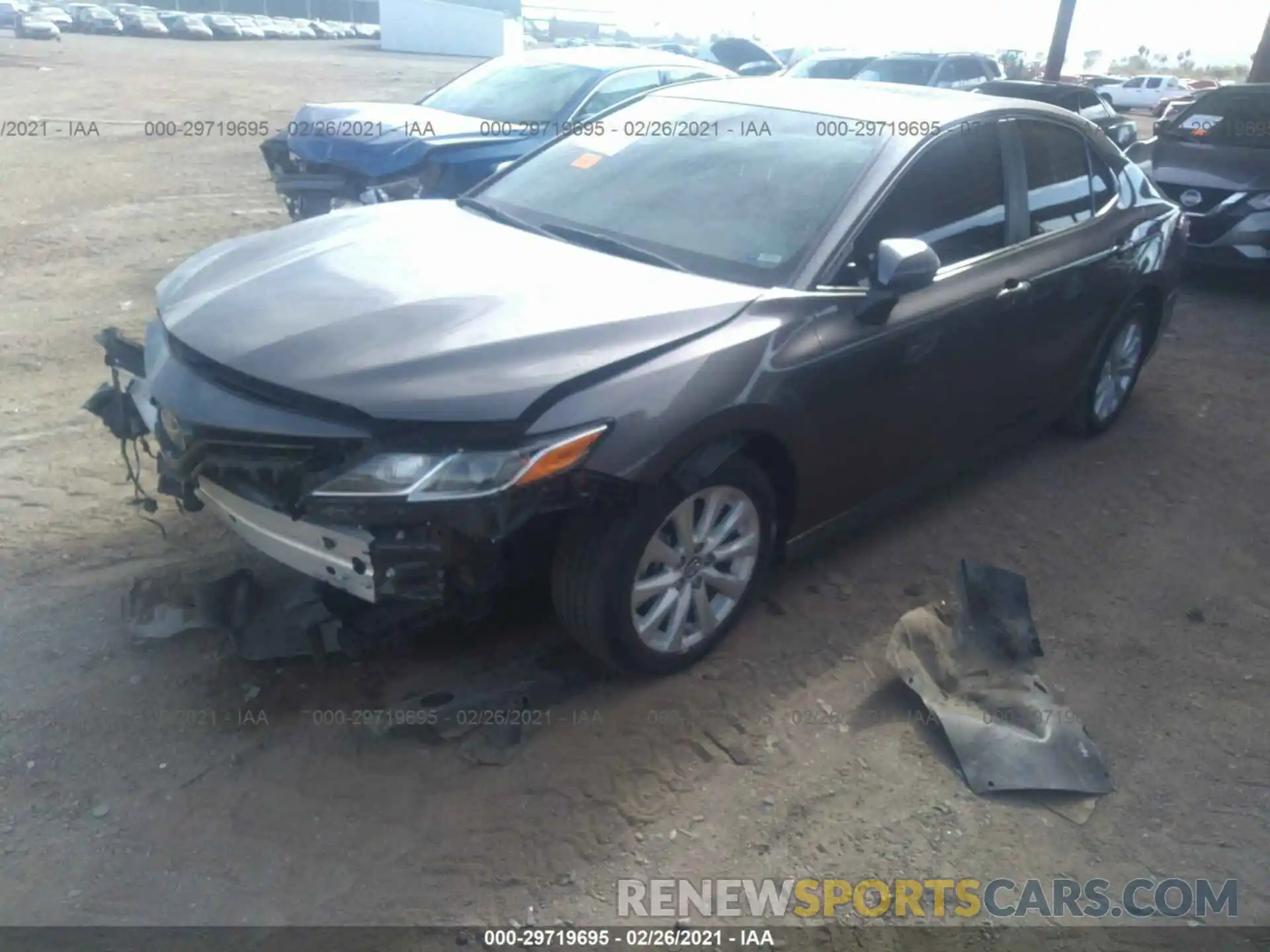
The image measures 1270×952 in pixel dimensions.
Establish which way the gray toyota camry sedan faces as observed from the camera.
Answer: facing the viewer and to the left of the viewer

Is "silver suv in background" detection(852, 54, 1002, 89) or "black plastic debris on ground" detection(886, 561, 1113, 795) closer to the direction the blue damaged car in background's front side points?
the black plastic debris on ground

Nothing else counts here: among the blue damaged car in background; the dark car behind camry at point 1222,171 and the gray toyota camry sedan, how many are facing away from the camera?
0

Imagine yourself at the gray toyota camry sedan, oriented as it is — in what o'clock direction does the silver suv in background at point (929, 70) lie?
The silver suv in background is roughly at 5 o'clock from the gray toyota camry sedan.

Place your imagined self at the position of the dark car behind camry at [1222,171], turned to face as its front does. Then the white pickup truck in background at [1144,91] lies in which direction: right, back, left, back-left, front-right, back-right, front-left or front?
back-right

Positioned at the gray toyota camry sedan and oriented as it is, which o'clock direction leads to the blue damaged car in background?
The blue damaged car in background is roughly at 4 o'clock from the gray toyota camry sedan.

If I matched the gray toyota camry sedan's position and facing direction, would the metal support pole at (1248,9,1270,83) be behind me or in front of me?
behind

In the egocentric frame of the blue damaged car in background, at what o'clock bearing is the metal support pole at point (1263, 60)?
The metal support pole is roughly at 6 o'clock from the blue damaged car in background.

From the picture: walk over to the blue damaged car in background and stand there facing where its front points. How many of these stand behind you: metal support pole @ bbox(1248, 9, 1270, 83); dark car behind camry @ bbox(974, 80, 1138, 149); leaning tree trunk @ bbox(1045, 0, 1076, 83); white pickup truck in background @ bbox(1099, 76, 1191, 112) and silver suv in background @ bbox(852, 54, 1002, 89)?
5

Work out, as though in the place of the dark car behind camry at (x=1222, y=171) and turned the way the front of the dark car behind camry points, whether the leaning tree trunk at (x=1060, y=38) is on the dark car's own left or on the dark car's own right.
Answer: on the dark car's own right

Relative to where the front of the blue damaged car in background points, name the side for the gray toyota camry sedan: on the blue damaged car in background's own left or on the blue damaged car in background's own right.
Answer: on the blue damaged car in background's own left

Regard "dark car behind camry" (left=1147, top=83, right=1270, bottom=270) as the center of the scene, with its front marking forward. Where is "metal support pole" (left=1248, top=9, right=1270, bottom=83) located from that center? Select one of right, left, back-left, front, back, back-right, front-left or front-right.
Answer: back-right

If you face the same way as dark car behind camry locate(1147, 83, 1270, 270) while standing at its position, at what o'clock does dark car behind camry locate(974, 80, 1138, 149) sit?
dark car behind camry locate(974, 80, 1138, 149) is roughly at 4 o'clock from dark car behind camry locate(1147, 83, 1270, 270).

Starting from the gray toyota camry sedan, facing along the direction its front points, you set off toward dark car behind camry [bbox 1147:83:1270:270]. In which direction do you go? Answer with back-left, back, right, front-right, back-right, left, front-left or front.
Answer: back
